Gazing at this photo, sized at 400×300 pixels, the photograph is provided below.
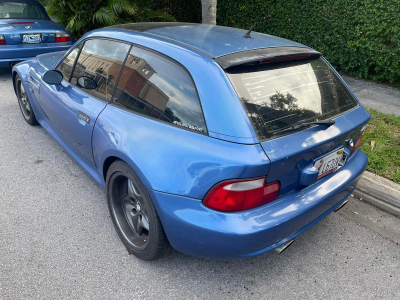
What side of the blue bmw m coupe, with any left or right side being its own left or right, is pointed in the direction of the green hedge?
right

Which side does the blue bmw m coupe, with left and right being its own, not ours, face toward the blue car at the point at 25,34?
front

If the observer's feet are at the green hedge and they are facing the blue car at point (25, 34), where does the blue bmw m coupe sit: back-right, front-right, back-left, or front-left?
front-left

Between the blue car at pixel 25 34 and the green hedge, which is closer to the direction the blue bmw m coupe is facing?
the blue car

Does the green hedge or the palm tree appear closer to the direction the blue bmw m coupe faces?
the palm tree

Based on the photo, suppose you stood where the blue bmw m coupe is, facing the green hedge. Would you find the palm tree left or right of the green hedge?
left

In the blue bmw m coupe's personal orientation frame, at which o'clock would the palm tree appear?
The palm tree is roughly at 1 o'clock from the blue bmw m coupe.

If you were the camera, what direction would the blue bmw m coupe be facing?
facing away from the viewer and to the left of the viewer
